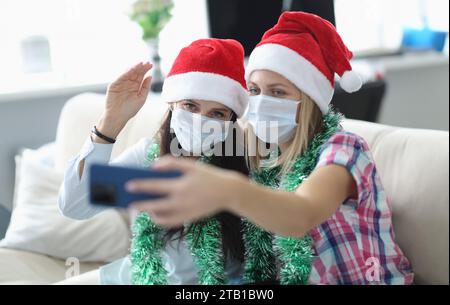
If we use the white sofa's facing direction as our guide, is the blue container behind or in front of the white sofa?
behind

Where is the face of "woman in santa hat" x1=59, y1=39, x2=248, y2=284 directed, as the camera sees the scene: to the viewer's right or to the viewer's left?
to the viewer's left

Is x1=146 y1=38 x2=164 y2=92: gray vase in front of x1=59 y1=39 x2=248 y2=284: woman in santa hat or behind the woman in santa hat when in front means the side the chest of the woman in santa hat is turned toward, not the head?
behind

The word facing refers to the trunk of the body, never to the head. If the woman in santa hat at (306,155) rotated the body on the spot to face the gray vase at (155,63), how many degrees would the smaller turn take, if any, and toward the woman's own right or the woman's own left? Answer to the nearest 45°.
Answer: approximately 135° to the woman's own right

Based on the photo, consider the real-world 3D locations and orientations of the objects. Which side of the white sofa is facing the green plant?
back

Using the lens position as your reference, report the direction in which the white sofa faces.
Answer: facing the viewer

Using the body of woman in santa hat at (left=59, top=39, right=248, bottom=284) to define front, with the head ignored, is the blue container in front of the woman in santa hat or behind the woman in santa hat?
behind

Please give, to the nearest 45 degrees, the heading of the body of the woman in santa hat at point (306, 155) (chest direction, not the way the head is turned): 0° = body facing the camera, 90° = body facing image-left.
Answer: approximately 45°

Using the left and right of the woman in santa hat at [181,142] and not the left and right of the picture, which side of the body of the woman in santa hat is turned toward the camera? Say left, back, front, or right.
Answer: front

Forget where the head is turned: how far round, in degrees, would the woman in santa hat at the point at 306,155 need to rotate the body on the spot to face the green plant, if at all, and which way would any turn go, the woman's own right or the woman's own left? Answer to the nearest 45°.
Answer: approximately 135° to the woman's own right

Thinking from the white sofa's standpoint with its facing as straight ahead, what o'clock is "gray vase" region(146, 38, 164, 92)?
The gray vase is roughly at 5 o'clock from the white sofa.

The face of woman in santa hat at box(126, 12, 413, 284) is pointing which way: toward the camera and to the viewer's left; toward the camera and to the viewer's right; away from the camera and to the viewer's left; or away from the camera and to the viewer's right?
toward the camera and to the viewer's left

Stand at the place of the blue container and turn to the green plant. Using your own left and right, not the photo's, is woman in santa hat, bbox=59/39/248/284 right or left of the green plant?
left
